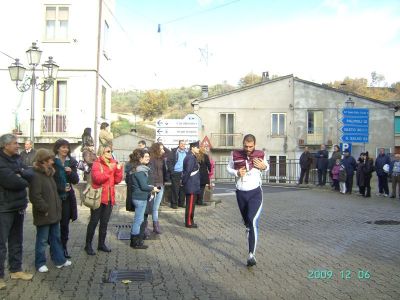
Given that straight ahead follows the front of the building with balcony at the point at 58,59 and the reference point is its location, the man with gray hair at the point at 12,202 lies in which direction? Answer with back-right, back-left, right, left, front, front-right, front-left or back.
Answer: front

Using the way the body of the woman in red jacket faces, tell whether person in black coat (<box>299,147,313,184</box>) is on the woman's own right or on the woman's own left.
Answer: on the woman's own left

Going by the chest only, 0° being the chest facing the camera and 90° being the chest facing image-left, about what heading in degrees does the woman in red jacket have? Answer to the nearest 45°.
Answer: approximately 315°

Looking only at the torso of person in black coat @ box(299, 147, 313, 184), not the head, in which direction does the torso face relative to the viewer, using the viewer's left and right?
facing the viewer

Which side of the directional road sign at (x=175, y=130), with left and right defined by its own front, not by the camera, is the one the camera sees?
front

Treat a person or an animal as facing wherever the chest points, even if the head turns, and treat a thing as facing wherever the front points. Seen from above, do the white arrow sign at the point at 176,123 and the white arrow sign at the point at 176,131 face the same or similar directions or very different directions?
same or similar directions

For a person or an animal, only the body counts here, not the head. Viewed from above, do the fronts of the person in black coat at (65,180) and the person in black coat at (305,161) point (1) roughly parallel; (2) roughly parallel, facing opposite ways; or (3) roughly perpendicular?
roughly perpendicular

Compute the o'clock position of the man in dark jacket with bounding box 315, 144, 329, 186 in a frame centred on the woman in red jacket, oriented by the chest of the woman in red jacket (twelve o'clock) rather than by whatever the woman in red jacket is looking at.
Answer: The man in dark jacket is roughly at 9 o'clock from the woman in red jacket.

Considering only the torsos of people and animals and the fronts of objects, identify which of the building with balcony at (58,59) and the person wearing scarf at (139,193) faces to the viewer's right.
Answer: the person wearing scarf

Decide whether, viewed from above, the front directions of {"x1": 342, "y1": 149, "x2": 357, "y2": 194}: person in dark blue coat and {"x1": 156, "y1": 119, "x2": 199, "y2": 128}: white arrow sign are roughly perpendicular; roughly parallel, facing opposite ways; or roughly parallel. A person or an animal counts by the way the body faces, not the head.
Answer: roughly perpendicular

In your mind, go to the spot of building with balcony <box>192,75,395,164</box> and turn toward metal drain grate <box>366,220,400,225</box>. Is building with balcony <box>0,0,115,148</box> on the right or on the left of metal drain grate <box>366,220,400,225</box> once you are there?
right

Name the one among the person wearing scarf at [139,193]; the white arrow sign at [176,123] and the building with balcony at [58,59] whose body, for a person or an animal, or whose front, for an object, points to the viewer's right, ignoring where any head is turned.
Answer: the person wearing scarf

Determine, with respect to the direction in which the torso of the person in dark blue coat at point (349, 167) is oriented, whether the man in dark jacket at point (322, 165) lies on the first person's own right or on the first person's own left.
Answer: on the first person's own right

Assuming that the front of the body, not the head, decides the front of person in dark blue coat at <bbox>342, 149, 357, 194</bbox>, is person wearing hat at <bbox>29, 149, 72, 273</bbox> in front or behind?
in front

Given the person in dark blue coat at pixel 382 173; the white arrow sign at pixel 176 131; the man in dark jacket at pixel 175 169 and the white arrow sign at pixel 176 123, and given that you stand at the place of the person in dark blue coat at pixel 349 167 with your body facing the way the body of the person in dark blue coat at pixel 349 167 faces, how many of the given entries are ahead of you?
3
